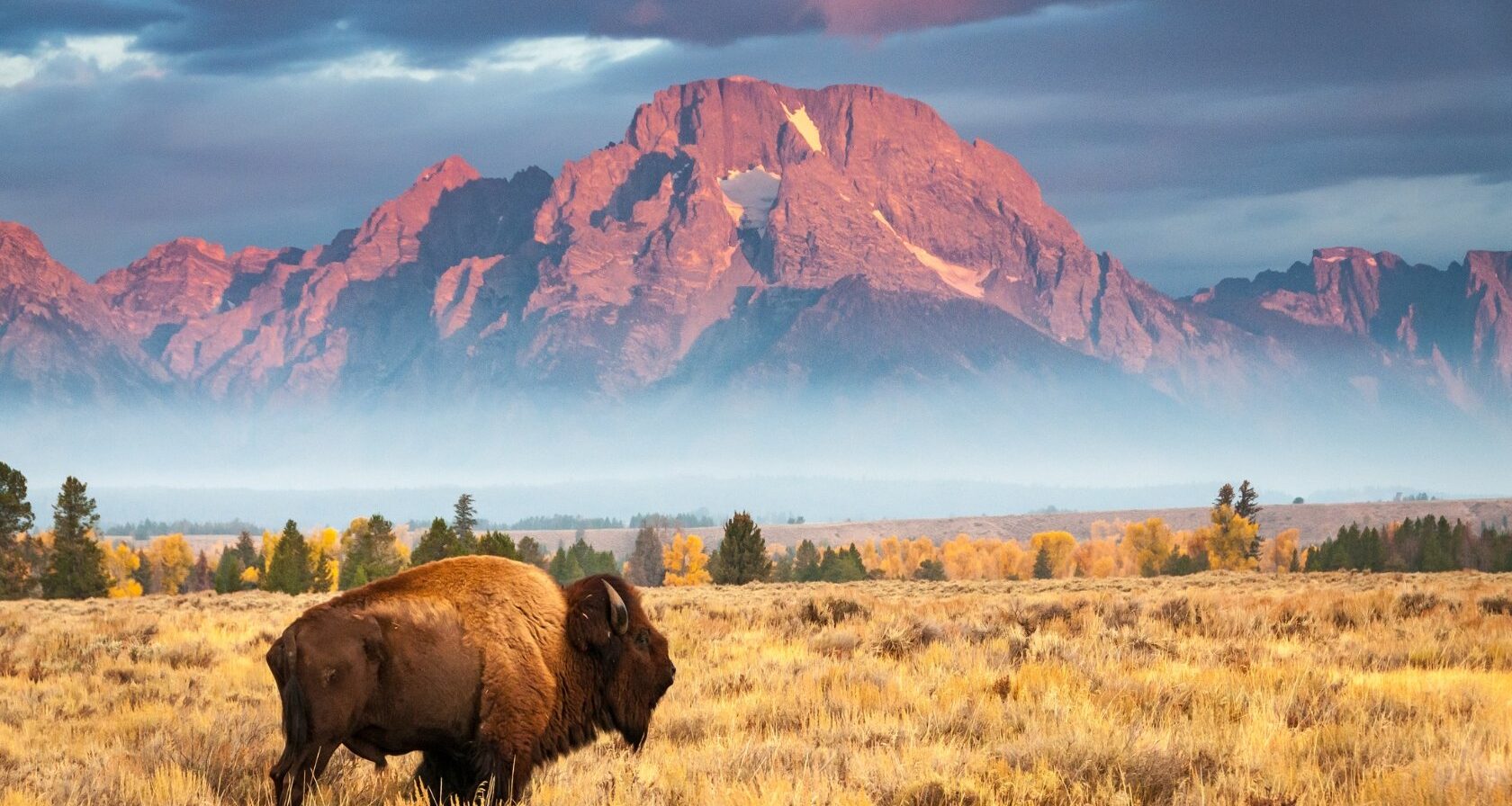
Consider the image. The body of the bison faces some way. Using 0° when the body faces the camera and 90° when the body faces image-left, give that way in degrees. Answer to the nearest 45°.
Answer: approximately 270°
